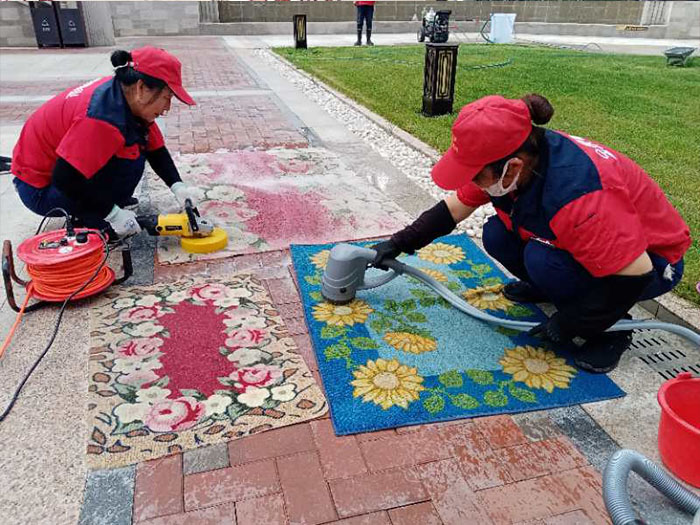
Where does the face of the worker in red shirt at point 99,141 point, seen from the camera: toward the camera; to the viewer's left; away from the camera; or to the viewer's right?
to the viewer's right

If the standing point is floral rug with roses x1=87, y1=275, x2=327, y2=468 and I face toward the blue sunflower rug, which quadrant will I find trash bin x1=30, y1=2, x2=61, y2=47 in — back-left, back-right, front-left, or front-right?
back-left
